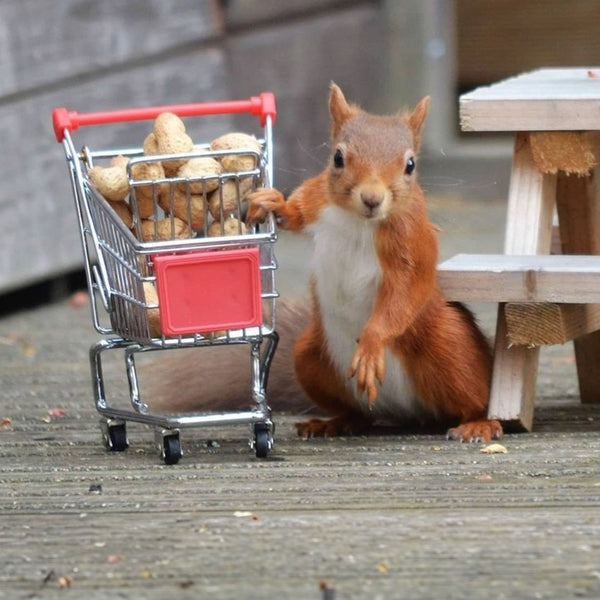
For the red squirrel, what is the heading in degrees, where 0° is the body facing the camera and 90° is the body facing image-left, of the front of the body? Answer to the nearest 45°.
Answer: approximately 0°
